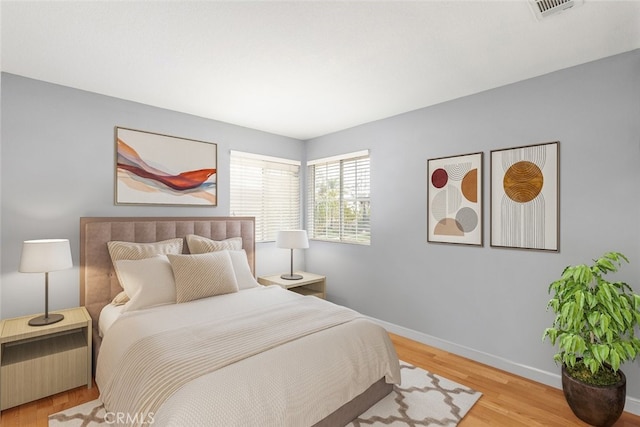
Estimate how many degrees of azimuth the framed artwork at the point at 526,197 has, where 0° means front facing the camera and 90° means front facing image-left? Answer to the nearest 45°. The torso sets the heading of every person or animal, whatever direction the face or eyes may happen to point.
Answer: approximately 45°

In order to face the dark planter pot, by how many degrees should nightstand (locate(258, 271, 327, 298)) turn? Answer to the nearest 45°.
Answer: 0° — it already faces it

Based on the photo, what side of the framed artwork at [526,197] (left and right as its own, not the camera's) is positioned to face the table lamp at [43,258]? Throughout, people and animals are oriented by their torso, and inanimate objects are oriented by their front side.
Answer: front

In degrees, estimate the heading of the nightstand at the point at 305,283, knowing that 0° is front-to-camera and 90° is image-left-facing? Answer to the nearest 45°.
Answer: approximately 315°

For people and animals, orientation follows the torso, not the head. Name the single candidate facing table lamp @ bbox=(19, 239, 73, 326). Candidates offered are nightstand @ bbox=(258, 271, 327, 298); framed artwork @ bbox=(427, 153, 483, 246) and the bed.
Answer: the framed artwork

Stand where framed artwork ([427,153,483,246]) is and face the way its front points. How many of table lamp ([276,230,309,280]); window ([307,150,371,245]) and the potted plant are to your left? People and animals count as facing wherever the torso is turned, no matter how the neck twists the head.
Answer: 1

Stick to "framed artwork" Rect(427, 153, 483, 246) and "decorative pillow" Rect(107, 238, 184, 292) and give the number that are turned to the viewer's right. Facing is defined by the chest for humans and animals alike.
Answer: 0

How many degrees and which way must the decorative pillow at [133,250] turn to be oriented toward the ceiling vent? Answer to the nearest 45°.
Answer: approximately 45° to its left
